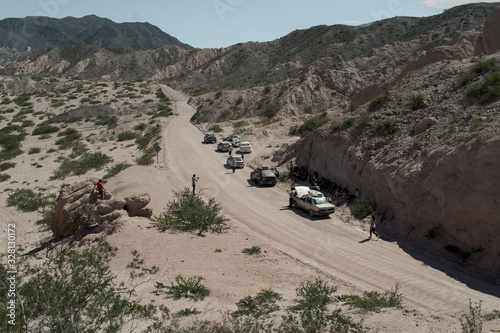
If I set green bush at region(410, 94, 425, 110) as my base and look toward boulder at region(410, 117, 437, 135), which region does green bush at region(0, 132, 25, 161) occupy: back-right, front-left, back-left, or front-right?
back-right

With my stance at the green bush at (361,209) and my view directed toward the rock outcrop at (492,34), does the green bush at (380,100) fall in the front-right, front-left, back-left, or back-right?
front-left

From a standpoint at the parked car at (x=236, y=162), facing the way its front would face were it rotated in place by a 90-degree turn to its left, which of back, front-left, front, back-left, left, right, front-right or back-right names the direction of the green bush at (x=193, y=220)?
front-left

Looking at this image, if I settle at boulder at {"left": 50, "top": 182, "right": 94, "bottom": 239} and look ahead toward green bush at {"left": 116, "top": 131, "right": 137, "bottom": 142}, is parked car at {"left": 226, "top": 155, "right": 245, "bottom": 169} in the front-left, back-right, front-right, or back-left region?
front-right

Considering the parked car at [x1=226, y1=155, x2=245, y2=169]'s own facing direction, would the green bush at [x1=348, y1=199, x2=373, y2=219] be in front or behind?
behind

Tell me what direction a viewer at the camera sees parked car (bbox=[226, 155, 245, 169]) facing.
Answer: facing away from the viewer and to the left of the viewer
